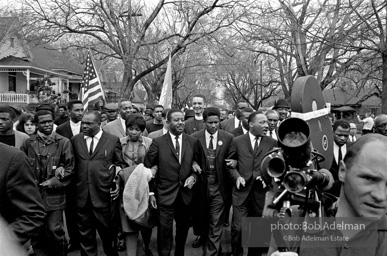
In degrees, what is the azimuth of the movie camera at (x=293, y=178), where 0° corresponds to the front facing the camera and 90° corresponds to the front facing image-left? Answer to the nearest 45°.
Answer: approximately 45°

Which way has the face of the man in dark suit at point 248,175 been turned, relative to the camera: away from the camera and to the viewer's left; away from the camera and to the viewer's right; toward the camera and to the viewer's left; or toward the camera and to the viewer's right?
toward the camera and to the viewer's right

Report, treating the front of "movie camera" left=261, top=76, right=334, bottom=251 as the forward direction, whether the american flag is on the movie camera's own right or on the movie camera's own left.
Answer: on the movie camera's own right
